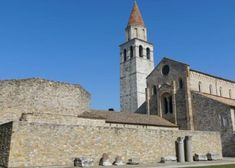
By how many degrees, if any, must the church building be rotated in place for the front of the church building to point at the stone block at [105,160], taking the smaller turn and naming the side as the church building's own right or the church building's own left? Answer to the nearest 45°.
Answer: approximately 45° to the church building's own left

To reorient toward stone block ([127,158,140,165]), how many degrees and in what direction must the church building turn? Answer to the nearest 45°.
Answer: approximately 45° to its left

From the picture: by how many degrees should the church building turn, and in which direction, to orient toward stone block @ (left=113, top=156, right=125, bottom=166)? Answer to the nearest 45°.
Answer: approximately 45° to its left

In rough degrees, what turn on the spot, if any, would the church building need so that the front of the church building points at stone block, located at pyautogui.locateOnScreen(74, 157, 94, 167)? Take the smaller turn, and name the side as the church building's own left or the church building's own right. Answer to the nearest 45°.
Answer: approximately 45° to the church building's own left

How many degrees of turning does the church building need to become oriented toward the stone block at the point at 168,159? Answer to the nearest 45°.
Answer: approximately 45° to its left

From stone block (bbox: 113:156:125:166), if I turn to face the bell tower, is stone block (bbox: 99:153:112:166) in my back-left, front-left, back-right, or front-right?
back-left

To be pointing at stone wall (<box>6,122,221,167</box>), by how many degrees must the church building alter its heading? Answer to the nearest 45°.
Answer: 0° — it already faces it

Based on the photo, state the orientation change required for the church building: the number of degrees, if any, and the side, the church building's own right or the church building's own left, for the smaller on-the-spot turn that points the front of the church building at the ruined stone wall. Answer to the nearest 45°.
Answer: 0° — it already faces it

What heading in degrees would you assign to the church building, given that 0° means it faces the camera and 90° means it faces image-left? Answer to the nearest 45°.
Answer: approximately 45°

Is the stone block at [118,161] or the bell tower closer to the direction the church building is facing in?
the stone block
